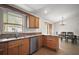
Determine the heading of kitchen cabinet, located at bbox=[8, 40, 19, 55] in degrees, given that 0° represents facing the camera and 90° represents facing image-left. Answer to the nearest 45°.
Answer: approximately 315°

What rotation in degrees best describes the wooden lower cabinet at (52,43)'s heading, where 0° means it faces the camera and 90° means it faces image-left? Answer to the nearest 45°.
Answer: approximately 45°

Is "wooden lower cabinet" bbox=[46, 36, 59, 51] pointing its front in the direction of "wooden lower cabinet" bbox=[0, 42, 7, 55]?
yes

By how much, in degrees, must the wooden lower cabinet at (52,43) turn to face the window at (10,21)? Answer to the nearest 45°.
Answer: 0° — it already faces it

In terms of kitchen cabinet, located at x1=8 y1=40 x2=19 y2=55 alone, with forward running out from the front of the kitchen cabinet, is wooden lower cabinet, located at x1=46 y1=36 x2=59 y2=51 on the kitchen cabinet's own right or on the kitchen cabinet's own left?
on the kitchen cabinet's own left
